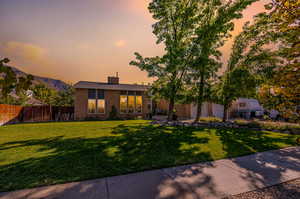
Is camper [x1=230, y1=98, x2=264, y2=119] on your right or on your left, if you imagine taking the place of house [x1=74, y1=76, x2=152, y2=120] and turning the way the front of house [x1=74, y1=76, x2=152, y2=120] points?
on your left

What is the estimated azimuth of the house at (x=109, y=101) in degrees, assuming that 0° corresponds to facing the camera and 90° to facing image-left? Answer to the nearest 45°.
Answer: approximately 0°

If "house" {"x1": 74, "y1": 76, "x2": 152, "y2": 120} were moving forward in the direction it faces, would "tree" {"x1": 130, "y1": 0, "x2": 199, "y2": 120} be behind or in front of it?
in front

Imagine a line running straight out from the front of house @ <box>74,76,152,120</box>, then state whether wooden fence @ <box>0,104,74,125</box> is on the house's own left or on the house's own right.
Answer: on the house's own right
